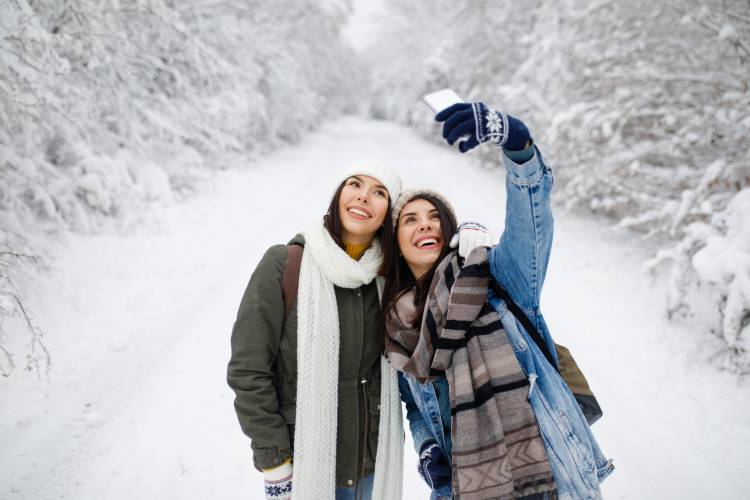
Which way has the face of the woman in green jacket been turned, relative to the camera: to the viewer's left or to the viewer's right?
to the viewer's right

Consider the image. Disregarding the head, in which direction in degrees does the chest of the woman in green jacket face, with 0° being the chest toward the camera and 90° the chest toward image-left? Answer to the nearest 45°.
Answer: approximately 315°

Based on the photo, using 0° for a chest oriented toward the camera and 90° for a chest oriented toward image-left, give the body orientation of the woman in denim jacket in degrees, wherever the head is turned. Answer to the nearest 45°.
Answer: approximately 0°
